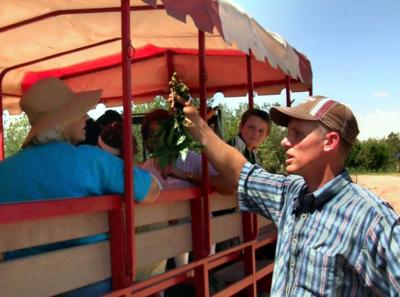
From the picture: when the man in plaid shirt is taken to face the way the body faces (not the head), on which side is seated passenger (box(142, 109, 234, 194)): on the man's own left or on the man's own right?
on the man's own right

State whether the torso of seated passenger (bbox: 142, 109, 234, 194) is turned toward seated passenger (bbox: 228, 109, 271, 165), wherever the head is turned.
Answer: no

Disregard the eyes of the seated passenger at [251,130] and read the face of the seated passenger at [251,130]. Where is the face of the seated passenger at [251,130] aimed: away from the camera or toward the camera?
toward the camera

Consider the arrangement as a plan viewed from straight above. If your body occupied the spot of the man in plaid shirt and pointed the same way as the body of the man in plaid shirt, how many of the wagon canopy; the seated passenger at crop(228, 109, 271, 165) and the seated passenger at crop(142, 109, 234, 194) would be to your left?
0

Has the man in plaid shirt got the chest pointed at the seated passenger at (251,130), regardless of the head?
no

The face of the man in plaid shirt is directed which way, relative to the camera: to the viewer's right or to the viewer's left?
to the viewer's left

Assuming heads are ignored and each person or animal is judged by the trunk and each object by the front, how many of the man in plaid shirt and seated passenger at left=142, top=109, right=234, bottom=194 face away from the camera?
0

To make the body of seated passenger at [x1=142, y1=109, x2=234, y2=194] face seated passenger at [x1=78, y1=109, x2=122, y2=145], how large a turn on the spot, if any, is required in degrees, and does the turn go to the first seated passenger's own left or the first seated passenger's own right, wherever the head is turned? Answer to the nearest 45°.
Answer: approximately 90° to the first seated passenger's own right

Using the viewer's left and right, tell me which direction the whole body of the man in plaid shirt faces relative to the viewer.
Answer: facing the viewer and to the left of the viewer

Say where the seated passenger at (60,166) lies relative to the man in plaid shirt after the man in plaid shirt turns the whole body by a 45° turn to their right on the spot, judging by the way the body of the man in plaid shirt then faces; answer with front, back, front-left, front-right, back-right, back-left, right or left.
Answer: front
